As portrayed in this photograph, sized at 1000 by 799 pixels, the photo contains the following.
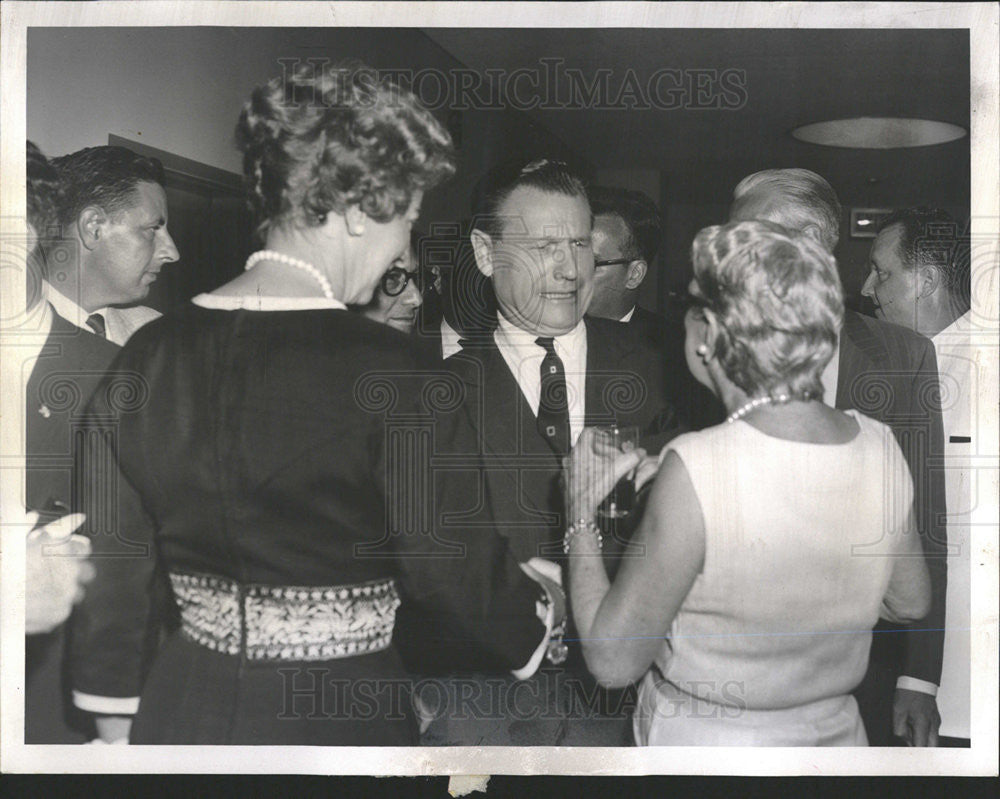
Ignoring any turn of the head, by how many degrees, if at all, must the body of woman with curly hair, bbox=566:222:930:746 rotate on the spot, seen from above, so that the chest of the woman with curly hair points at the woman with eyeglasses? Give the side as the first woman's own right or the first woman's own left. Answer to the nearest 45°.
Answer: approximately 45° to the first woman's own left

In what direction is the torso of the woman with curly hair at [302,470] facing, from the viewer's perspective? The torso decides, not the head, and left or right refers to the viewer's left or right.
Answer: facing away from the viewer and to the right of the viewer

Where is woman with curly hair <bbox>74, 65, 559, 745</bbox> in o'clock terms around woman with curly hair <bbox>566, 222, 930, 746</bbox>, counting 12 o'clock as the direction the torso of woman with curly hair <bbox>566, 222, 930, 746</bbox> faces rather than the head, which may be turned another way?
woman with curly hair <bbox>74, 65, 559, 745</bbox> is roughly at 10 o'clock from woman with curly hair <bbox>566, 222, 930, 746</bbox>.

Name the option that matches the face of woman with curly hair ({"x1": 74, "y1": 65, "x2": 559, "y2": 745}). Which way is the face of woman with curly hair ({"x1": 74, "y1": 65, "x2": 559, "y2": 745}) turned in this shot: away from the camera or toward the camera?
away from the camera

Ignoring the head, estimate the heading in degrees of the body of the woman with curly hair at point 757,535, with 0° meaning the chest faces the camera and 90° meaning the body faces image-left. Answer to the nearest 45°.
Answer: approximately 135°

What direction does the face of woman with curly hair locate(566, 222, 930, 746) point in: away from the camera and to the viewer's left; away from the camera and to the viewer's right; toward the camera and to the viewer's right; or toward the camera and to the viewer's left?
away from the camera and to the viewer's left
